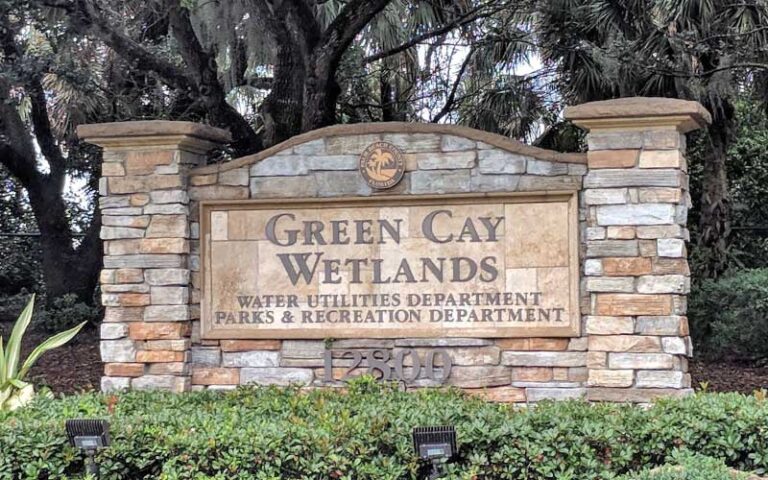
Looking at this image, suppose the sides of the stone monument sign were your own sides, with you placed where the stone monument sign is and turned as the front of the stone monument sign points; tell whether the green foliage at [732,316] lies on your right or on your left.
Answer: on your left

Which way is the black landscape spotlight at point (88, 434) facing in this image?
away from the camera

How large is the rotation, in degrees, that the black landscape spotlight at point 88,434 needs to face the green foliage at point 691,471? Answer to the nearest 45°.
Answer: approximately 135° to its right

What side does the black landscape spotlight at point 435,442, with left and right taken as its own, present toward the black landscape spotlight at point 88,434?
left

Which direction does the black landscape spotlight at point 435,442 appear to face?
away from the camera

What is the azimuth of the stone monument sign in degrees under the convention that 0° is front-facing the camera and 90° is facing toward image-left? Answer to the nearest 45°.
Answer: approximately 0°

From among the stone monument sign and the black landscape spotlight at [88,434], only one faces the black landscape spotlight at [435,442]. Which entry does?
the stone monument sign

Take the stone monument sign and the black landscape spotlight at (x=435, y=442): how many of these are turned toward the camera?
1

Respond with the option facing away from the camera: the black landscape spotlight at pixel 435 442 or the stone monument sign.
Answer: the black landscape spotlight

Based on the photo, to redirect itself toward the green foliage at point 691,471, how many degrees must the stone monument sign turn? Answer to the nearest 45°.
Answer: approximately 45° to its left

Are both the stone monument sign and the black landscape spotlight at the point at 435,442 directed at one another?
yes

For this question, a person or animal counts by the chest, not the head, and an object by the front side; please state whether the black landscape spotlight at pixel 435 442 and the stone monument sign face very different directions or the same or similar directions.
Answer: very different directions

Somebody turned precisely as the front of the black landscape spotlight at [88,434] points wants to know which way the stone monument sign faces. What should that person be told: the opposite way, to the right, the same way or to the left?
the opposite way
